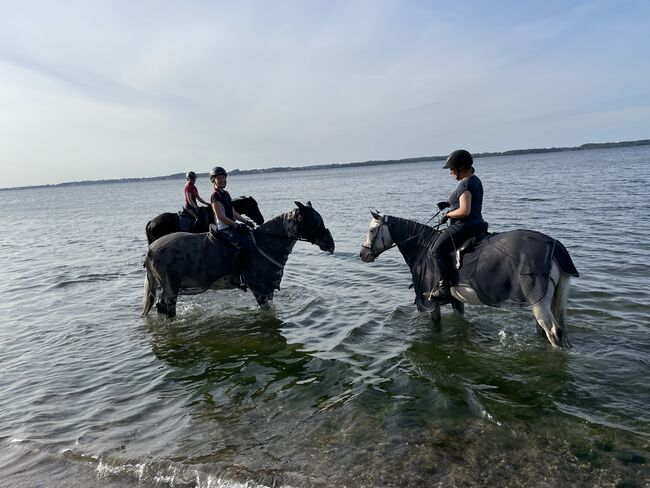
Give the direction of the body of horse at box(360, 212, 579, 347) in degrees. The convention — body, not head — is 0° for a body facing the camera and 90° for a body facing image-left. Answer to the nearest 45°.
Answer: approximately 90°

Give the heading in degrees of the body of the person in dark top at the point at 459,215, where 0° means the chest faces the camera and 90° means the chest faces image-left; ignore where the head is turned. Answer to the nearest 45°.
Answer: approximately 90°

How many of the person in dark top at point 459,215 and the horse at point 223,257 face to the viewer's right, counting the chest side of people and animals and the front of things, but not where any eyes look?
1

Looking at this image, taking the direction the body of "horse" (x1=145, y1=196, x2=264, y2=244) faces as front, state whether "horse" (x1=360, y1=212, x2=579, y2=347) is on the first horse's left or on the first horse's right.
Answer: on the first horse's right

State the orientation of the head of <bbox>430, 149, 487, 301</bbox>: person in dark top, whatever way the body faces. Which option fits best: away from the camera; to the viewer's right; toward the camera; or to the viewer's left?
to the viewer's left

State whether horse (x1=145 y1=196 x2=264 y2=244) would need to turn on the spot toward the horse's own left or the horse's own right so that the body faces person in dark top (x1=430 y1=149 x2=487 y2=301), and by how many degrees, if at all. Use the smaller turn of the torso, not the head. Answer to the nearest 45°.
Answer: approximately 45° to the horse's own right

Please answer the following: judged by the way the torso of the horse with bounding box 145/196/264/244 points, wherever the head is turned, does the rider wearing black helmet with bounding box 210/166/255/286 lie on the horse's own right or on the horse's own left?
on the horse's own right

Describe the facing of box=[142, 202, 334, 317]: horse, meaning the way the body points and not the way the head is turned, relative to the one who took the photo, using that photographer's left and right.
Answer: facing to the right of the viewer

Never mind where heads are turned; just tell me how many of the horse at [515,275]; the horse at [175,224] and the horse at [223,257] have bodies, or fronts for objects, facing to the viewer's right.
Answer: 2

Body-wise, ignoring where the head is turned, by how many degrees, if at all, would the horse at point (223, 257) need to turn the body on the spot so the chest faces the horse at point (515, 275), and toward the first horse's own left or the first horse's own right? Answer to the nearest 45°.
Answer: approximately 45° to the first horse's own right

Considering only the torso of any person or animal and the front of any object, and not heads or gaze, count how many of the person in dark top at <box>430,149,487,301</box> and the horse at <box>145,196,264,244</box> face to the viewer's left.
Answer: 1

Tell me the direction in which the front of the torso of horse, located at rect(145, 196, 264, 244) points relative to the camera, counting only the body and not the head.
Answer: to the viewer's right
